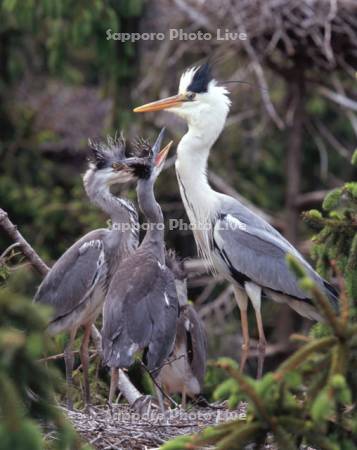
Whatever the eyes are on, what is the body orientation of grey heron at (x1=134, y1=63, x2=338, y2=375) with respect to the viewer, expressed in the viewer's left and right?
facing to the left of the viewer

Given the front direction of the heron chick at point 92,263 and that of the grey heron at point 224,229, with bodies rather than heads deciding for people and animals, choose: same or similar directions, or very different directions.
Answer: very different directions

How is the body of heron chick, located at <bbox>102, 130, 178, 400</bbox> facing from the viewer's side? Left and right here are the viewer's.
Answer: facing away from the viewer and to the right of the viewer

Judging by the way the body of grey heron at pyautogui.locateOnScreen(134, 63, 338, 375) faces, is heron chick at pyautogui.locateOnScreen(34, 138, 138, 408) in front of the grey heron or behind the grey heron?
in front

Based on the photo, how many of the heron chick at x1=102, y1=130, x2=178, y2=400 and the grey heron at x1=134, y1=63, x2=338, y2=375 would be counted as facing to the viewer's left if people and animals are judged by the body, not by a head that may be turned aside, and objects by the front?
1

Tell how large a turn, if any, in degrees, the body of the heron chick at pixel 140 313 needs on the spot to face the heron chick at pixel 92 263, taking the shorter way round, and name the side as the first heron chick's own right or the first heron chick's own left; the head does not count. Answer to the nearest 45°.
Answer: approximately 90° to the first heron chick's own left

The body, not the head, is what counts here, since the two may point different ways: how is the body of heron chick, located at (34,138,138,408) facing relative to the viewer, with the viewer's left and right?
facing to the right of the viewer

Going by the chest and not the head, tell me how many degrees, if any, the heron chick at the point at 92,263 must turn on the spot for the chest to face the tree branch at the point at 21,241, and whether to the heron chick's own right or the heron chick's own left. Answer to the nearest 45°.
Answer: approximately 135° to the heron chick's own right
